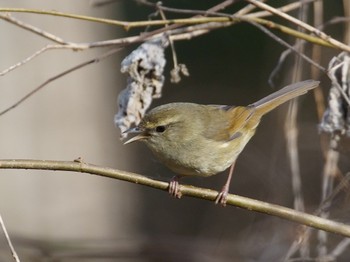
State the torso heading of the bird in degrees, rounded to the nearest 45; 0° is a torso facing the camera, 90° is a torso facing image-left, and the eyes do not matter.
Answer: approximately 90°
